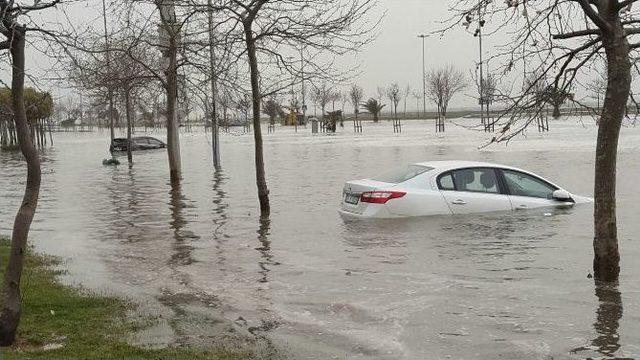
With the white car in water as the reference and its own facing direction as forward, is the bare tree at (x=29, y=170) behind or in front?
behind

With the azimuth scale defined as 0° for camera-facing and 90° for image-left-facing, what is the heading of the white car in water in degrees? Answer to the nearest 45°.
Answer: approximately 225°
